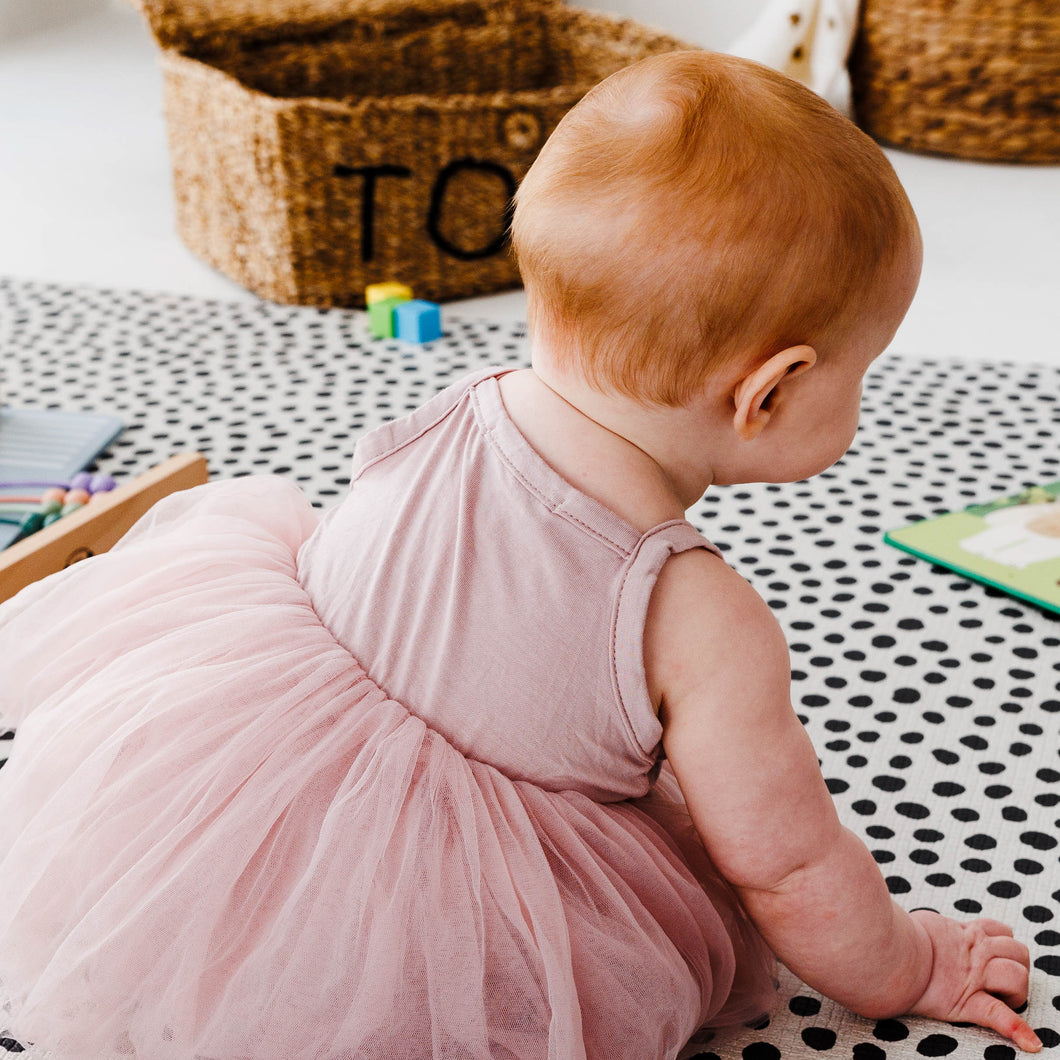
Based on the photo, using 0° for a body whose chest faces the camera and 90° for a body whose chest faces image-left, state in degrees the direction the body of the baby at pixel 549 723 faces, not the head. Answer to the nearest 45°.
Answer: approximately 225°

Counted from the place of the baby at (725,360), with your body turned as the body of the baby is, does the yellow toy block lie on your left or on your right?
on your left

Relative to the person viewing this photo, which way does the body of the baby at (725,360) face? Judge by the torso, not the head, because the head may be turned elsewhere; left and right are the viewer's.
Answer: facing away from the viewer and to the right of the viewer

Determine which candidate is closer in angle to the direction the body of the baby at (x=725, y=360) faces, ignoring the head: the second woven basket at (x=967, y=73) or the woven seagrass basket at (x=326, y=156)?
the second woven basket

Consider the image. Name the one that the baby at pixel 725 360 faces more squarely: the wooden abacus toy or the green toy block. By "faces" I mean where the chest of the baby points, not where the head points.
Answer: the green toy block

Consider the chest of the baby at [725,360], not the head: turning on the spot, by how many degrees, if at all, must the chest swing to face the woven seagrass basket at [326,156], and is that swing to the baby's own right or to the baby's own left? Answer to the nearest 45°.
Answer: approximately 90° to the baby's own left

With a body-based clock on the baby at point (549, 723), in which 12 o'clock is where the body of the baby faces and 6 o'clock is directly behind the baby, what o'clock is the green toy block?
The green toy block is roughly at 10 o'clock from the baby.

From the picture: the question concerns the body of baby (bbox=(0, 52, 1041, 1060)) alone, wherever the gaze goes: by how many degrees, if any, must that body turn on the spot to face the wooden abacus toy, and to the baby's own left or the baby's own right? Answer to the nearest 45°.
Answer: approximately 90° to the baby's own left

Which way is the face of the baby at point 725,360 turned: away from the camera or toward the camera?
away from the camera

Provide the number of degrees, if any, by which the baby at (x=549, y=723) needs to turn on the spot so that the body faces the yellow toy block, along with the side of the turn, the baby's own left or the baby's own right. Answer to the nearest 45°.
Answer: approximately 45° to the baby's own left
